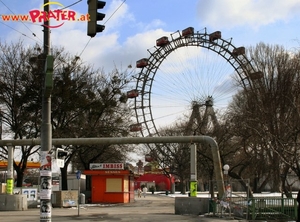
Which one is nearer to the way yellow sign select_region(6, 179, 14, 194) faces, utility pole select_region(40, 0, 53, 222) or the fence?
the utility pole

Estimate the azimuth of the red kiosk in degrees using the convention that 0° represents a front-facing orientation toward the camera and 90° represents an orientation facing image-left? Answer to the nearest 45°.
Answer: approximately 0°

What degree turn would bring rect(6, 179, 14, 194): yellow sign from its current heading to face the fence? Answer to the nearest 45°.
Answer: approximately 45° to its left

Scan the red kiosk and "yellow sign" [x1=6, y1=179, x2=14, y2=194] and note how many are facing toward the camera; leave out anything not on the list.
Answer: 2

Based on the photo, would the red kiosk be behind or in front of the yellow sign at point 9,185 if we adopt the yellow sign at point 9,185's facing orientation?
behind

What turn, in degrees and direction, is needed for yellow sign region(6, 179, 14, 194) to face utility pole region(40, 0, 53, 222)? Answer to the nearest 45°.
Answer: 0° — it already faces it

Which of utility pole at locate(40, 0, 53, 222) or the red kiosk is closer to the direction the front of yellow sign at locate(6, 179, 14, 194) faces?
the utility pole
